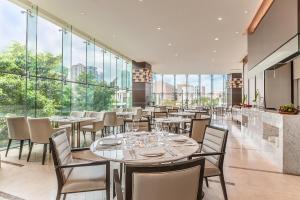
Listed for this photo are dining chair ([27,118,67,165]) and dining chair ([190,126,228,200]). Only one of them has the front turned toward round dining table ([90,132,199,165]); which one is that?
dining chair ([190,126,228,200])

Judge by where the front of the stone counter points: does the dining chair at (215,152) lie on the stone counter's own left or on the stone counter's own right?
on the stone counter's own left

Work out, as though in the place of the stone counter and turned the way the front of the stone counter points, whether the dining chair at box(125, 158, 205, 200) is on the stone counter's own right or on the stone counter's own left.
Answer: on the stone counter's own left

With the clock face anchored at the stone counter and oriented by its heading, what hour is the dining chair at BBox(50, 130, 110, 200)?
The dining chair is roughly at 10 o'clock from the stone counter.

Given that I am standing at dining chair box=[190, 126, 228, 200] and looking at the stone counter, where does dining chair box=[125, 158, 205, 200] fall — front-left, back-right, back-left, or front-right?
back-right

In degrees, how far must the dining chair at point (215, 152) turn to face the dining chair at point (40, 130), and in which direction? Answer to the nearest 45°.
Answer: approximately 45° to its right

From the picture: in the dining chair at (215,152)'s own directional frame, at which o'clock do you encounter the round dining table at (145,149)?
The round dining table is roughly at 12 o'clock from the dining chair.

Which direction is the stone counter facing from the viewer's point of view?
to the viewer's left

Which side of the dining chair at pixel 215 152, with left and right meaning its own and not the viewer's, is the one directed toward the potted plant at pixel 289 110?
back

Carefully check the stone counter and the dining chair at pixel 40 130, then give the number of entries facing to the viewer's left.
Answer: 1

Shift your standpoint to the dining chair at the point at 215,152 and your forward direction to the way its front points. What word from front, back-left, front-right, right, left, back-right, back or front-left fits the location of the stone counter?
back
